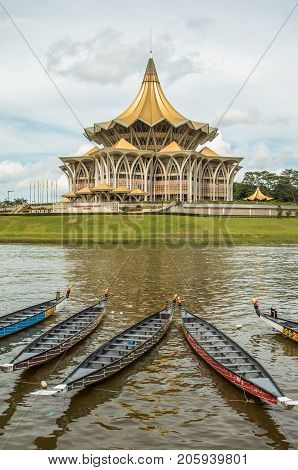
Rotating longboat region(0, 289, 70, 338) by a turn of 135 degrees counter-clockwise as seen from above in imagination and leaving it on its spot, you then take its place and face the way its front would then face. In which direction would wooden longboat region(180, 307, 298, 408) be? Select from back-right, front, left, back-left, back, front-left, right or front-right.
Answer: back-left

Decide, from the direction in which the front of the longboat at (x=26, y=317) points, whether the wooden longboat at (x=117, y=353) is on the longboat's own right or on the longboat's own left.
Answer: on the longboat's own right

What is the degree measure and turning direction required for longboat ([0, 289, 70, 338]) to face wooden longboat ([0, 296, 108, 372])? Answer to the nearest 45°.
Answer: approximately 135° to its right

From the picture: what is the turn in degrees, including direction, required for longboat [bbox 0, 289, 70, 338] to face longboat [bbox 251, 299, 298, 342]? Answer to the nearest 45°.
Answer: approximately 45° to its right

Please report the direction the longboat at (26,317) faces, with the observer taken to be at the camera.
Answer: facing away from the viewer and to the right of the viewer

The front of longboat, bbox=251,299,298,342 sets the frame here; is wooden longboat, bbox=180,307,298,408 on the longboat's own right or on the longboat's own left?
on the longboat's own left

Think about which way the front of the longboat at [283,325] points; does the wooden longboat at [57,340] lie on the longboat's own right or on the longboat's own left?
on the longboat's own left

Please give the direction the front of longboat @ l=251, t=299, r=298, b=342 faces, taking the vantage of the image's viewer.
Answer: facing away from the viewer and to the left of the viewer

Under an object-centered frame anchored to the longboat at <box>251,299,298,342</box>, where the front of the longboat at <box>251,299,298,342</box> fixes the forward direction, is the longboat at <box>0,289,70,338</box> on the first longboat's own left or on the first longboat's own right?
on the first longboat's own left
